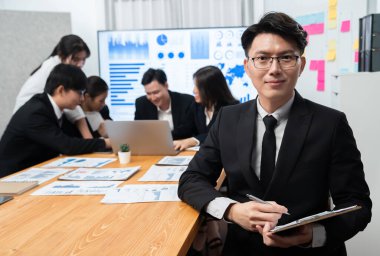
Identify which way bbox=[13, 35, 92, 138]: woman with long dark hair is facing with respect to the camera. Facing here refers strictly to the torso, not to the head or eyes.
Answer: to the viewer's right

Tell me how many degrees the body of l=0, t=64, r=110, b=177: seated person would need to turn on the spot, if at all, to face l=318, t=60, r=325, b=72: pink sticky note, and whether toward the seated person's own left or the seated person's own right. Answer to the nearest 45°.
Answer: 0° — they already face it

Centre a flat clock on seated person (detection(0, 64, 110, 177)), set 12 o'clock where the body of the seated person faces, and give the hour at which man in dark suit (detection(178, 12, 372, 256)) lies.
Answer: The man in dark suit is roughly at 2 o'clock from the seated person.

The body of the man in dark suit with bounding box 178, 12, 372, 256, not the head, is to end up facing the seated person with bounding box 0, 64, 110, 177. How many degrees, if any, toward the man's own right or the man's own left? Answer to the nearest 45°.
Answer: approximately 135° to the man's own right

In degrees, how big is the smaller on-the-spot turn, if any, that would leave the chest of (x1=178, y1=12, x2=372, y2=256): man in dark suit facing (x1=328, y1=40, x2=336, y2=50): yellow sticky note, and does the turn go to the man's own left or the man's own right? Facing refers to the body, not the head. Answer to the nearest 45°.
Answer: approximately 180°

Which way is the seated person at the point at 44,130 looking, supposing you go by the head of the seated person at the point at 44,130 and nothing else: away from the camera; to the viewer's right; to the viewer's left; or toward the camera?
to the viewer's right

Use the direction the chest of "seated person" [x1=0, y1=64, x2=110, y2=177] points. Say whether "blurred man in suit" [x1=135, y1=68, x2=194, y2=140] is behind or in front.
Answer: in front

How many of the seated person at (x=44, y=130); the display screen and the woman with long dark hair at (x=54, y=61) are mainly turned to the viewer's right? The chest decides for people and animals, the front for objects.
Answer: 2

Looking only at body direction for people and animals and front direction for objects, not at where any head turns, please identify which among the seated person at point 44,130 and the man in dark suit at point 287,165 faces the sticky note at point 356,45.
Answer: the seated person

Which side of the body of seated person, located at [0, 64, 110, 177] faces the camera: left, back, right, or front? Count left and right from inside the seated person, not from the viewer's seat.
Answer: right
